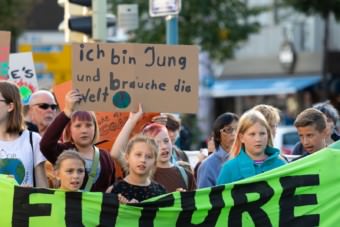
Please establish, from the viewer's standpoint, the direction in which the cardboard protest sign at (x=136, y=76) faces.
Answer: facing the viewer

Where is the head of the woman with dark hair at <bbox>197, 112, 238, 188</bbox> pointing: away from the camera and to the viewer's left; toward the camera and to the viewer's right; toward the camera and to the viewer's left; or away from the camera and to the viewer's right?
toward the camera and to the viewer's right

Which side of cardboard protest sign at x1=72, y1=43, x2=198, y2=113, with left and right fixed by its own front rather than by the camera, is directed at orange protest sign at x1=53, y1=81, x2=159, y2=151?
back

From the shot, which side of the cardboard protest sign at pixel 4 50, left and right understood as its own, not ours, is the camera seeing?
front

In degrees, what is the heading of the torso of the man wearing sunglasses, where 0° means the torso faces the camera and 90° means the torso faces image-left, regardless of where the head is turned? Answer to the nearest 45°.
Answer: approximately 315°

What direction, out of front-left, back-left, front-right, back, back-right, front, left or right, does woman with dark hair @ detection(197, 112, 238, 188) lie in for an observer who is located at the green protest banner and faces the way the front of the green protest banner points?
back

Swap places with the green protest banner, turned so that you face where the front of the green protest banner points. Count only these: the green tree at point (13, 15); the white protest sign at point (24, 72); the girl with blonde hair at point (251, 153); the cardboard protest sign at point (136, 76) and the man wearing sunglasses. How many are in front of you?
0

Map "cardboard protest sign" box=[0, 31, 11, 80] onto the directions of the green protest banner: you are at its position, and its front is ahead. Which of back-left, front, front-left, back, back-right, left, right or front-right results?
back-right

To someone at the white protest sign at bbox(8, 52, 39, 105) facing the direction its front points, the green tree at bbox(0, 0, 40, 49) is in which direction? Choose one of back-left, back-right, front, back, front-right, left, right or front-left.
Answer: back

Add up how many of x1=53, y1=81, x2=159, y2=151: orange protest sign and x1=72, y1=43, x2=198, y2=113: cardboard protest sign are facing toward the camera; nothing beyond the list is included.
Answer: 2

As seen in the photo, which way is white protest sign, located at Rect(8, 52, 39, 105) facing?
toward the camera

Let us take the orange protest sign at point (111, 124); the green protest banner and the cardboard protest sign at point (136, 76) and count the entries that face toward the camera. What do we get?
3

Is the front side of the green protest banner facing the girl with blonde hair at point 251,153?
no

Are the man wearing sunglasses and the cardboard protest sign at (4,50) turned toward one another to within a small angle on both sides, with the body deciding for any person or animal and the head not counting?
no

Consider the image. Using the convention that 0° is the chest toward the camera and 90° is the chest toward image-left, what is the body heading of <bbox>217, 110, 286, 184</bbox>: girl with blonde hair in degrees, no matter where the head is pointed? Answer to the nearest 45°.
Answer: approximately 315°

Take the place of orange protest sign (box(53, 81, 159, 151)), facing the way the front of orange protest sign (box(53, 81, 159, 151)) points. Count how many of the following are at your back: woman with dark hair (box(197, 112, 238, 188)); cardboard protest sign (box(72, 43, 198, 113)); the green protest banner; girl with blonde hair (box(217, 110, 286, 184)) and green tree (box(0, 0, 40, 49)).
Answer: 1
